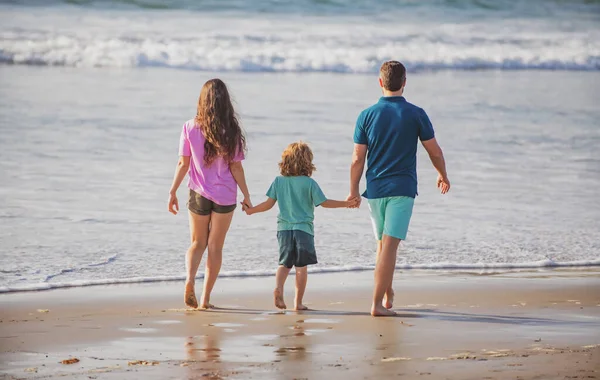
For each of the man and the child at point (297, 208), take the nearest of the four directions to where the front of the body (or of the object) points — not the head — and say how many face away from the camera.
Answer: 2

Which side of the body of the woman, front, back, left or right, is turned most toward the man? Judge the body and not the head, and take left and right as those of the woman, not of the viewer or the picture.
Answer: right

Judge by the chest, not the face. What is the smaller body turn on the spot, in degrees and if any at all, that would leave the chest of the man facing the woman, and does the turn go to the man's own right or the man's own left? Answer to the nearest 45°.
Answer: approximately 90° to the man's own left

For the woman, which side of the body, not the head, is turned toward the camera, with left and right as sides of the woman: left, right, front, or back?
back

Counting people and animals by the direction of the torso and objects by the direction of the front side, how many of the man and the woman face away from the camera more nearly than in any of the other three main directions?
2

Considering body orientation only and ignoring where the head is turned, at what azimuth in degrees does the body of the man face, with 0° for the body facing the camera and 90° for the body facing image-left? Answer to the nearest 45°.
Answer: approximately 180°

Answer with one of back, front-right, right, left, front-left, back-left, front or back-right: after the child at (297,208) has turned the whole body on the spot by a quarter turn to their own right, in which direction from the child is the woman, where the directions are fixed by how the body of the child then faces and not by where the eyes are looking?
back

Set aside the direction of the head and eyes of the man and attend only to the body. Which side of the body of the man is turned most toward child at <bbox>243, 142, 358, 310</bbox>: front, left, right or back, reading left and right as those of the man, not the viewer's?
left

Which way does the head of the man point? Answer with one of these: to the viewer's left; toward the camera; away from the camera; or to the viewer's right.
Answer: away from the camera

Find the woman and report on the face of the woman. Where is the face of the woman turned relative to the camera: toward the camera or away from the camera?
away from the camera

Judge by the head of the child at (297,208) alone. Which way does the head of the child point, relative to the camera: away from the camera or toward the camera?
away from the camera

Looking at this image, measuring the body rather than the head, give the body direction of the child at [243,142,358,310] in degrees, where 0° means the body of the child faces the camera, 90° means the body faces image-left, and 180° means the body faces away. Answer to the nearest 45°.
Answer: approximately 180°
